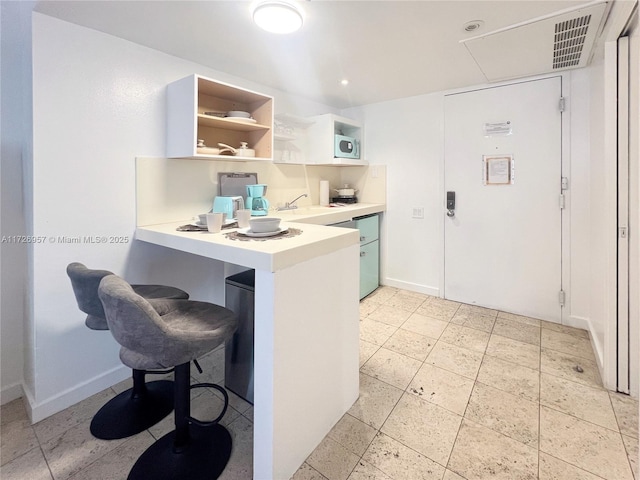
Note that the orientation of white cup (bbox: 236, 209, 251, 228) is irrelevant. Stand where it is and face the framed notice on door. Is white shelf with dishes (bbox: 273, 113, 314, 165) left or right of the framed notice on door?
left

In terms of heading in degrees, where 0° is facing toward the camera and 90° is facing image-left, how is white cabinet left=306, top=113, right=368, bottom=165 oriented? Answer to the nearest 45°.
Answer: approximately 315°

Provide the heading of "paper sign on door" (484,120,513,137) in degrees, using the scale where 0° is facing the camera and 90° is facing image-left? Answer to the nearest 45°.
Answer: approximately 0°

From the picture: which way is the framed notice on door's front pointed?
toward the camera

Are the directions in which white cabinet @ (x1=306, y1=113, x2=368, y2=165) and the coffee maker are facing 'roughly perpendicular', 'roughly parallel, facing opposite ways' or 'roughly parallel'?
roughly parallel

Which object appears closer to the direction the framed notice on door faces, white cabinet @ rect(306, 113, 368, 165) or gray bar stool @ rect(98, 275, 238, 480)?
the gray bar stool

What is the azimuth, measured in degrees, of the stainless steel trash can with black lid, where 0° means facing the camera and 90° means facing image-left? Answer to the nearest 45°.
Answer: approximately 45°

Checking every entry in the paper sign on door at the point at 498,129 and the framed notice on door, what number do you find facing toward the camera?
2

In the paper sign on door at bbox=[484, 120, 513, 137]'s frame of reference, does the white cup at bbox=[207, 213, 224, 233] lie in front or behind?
in front

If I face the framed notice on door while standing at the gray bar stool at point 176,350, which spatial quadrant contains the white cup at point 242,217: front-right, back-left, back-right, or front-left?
front-left
